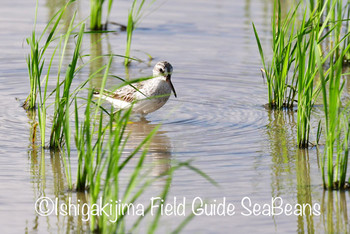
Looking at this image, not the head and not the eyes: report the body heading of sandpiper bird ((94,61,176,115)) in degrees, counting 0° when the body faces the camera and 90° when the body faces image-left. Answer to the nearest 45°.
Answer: approximately 315°

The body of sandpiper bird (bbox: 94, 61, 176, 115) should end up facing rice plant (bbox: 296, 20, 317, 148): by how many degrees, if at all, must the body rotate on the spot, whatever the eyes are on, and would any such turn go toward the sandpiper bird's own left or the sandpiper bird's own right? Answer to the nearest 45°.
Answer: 0° — it already faces it

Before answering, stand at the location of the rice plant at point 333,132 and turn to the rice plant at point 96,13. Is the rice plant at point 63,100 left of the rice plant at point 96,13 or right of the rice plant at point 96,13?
left

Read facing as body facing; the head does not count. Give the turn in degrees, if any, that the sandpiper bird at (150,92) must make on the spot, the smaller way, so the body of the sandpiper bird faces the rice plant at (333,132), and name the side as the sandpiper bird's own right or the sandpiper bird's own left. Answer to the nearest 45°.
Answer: approximately 45° to the sandpiper bird's own right

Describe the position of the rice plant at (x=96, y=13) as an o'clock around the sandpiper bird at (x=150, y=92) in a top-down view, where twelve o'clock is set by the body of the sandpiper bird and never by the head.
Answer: The rice plant is roughly at 7 o'clock from the sandpiper bird.
